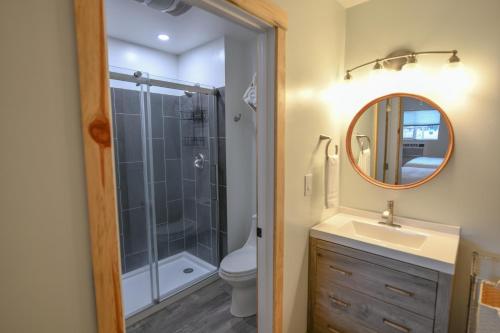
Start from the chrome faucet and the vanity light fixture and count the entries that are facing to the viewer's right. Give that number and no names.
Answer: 0

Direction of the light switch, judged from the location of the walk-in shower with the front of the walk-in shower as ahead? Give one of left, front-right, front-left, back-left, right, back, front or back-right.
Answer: front

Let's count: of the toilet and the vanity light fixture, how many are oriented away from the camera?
0

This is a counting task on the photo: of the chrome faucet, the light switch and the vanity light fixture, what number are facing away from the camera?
0

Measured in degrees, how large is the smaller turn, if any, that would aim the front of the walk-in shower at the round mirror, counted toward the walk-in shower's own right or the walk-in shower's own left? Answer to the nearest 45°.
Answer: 0° — it already faces it

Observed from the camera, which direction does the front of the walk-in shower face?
facing the viewer and to the right of the viewer

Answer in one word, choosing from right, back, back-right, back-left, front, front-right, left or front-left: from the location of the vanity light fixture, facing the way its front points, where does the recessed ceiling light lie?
front-right

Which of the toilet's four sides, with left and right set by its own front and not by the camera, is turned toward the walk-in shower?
right

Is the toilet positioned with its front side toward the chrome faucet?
no

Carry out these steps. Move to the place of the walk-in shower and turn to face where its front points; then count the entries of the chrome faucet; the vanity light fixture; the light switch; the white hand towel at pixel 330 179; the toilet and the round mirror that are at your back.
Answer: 0

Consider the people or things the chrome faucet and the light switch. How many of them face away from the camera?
0

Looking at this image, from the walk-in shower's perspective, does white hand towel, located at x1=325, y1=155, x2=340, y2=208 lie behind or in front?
in front

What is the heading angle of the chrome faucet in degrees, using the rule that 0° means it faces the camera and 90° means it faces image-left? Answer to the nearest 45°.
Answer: approximately 45°
